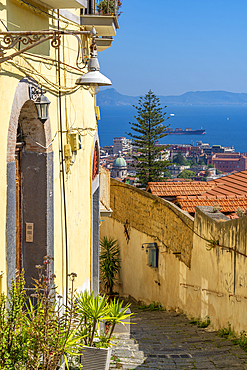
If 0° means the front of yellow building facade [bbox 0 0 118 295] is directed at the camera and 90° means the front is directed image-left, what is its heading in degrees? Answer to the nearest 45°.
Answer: approximately 315°

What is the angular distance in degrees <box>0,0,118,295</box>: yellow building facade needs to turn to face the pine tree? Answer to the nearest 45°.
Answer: approximately 135° to its left
